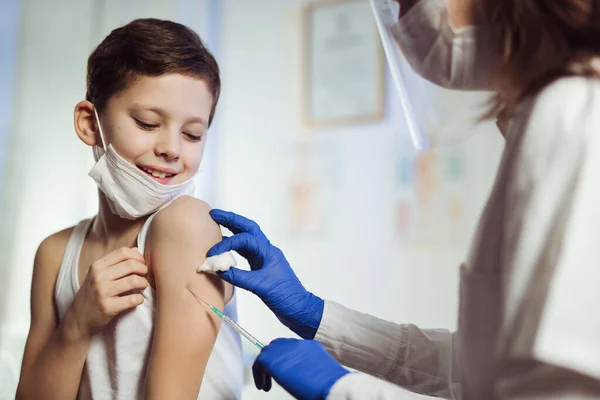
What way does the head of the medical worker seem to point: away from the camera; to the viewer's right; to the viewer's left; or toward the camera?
to the viewer's left

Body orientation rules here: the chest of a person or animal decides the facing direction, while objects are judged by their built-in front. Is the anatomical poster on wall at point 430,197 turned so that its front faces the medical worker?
yes

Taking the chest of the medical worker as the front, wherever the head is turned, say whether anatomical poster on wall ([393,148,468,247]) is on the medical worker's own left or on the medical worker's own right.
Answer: on the medical worker's own right

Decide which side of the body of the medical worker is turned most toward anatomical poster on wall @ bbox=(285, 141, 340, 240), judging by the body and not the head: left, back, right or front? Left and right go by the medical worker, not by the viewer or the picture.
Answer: right

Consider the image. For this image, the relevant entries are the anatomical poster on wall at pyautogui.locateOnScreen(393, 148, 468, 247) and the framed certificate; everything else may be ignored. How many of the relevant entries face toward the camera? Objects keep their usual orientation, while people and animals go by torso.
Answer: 2

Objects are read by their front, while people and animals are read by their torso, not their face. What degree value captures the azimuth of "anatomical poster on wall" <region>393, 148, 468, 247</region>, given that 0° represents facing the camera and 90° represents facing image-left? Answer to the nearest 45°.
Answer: approximately 0°

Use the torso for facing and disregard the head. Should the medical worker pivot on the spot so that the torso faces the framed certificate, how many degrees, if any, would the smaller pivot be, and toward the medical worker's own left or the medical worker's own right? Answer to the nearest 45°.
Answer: approximately 90° to the medical worker's own right

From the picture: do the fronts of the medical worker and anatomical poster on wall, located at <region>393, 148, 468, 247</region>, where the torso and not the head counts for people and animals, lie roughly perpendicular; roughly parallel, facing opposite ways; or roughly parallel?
roughly perpendicular

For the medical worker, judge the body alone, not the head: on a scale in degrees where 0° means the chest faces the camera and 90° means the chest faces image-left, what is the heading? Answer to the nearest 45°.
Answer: approximately 90°

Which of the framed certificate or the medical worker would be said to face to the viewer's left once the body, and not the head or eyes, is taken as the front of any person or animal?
the medical worker
